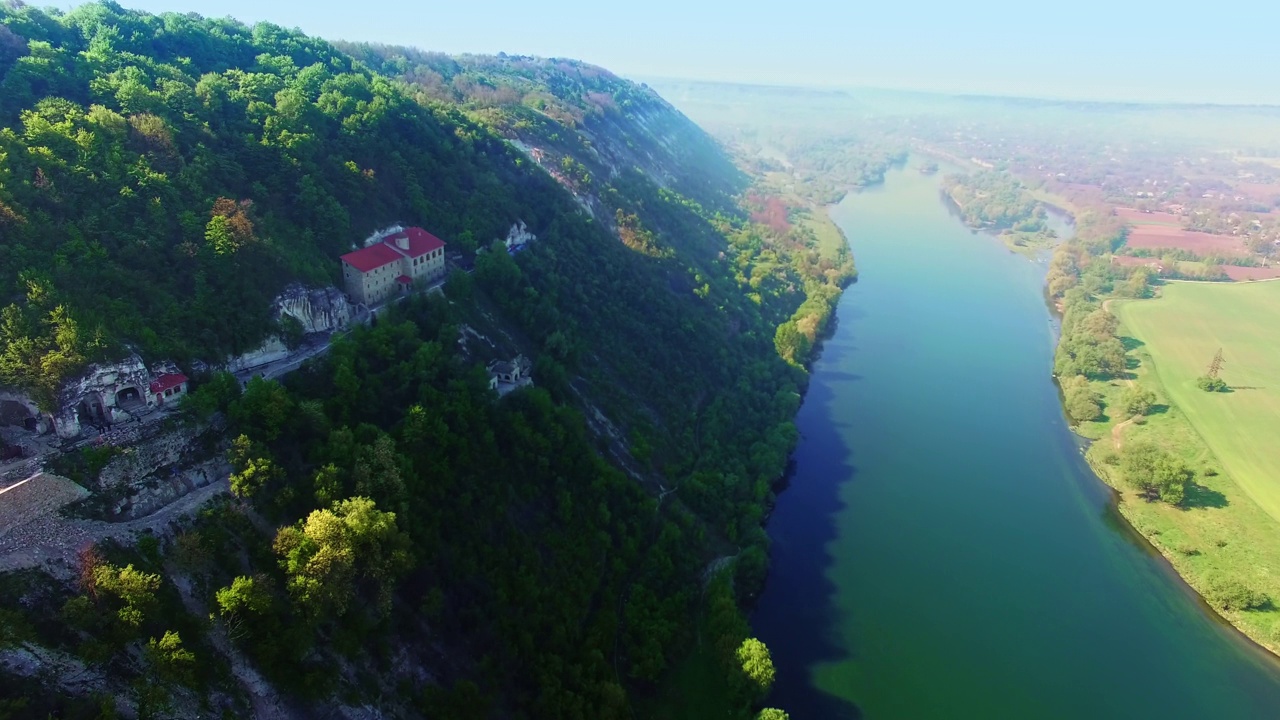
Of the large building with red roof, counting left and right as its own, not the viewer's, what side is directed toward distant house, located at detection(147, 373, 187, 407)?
right

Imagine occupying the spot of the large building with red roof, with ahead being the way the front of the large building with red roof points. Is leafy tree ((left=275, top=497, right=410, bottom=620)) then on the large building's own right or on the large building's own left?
on the large building's own right

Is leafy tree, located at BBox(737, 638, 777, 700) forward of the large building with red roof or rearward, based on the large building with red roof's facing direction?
forward

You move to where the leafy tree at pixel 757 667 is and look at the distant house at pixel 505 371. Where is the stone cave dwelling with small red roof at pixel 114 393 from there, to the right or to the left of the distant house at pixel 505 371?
left

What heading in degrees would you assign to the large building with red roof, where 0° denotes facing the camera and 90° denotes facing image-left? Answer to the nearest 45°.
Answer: approximately 315°

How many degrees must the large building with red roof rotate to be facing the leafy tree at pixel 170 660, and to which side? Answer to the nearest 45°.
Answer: approximately 45° to its right

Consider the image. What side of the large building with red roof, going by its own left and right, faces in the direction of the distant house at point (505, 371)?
front

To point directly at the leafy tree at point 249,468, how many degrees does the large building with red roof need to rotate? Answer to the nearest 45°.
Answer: approximately 45° to its right

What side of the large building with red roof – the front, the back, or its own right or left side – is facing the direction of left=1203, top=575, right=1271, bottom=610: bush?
front

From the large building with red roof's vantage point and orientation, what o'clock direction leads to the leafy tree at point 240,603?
The leafy tree is roughly at 2 o'clock from the large building with red roof.

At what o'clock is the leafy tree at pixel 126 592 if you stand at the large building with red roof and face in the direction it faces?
The leafy tree is roughly at 2 o'clock from the large building with red roof.

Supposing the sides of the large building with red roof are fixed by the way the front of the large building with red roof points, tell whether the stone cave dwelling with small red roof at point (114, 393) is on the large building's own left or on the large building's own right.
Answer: on the large building's own right

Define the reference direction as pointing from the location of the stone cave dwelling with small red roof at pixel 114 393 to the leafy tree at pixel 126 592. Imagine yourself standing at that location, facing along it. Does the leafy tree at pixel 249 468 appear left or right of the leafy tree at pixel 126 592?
left
